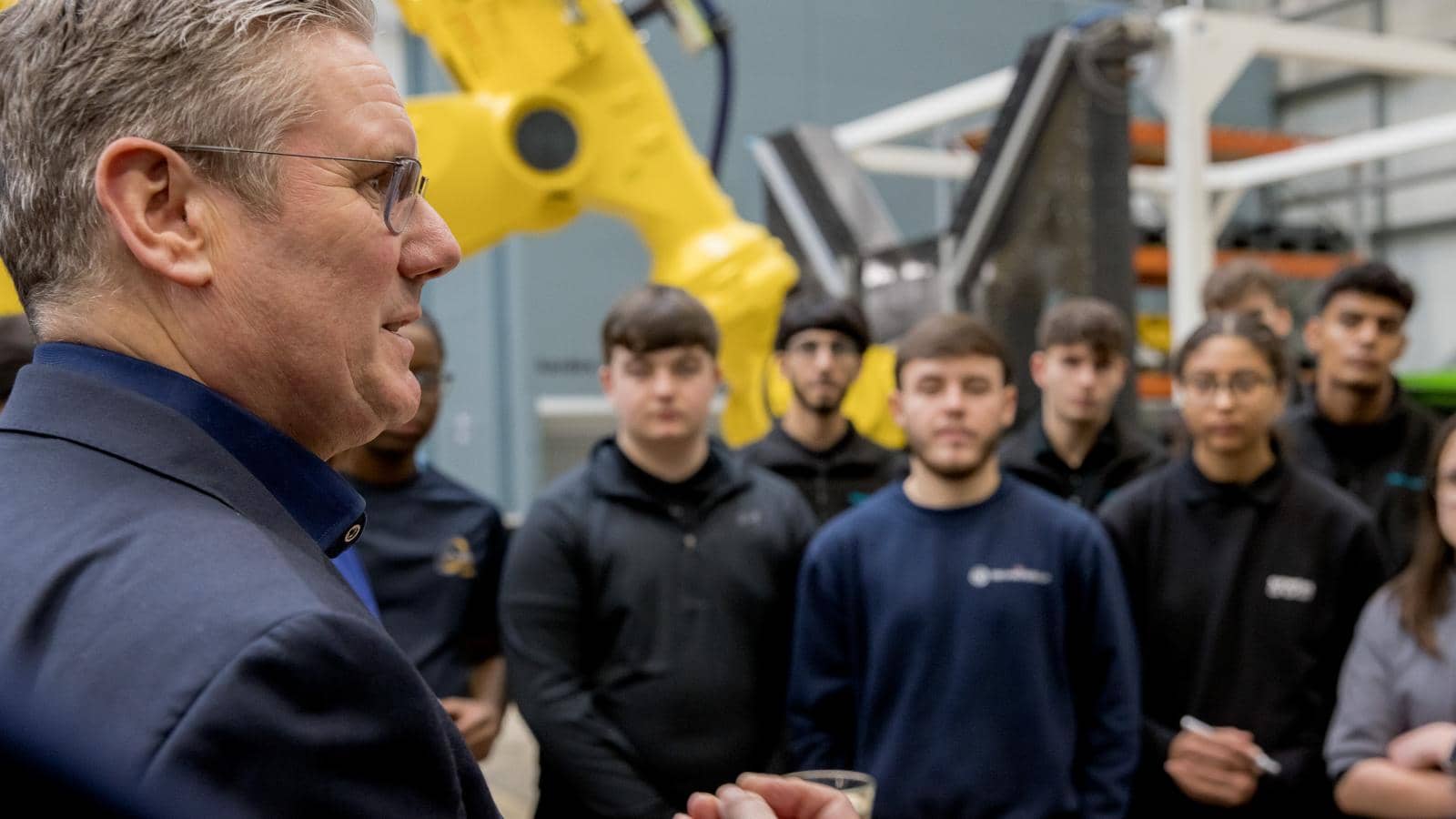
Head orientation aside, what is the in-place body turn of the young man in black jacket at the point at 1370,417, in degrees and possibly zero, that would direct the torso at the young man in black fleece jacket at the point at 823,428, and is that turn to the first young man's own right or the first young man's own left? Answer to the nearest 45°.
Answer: approximately 90° to the first young man's own right

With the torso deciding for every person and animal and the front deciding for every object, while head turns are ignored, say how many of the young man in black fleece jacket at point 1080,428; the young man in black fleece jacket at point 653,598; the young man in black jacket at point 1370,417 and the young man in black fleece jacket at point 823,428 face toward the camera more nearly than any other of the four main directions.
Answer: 4

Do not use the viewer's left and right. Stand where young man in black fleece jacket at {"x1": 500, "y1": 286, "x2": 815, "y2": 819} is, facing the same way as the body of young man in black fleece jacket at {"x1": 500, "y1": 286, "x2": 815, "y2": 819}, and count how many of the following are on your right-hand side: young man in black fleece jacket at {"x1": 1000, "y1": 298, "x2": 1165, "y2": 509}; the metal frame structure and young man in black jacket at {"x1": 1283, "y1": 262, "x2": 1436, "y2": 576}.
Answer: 0

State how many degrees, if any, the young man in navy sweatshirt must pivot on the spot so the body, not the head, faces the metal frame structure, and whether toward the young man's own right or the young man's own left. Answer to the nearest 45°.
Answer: approximately 180°

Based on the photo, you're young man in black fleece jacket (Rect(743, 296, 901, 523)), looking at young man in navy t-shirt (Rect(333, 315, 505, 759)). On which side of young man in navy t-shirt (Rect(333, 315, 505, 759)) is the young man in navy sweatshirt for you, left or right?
left

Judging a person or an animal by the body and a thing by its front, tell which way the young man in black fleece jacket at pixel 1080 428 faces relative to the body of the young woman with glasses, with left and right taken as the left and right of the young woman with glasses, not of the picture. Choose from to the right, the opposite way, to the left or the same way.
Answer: the same way

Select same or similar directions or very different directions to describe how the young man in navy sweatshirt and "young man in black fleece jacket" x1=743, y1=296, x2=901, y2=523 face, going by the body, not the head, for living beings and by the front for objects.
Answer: same or similar directions

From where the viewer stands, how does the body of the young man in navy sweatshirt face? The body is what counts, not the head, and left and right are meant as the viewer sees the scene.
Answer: facing the viewer

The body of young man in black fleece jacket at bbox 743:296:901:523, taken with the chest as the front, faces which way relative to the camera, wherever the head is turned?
toward the camera

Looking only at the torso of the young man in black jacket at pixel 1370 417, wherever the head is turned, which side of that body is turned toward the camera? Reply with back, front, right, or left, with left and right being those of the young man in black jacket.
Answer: front

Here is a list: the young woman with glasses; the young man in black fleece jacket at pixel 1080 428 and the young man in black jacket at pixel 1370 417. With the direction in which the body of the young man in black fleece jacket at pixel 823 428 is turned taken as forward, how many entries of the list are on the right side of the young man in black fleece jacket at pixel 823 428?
0

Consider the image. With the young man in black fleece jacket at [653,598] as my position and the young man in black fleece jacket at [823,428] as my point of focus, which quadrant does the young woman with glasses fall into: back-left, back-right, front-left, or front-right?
front-right

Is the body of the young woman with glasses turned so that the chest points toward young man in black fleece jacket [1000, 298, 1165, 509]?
no

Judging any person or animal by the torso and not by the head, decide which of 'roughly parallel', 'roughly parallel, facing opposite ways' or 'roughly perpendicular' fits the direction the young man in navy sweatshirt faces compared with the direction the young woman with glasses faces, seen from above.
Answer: roughly parallel

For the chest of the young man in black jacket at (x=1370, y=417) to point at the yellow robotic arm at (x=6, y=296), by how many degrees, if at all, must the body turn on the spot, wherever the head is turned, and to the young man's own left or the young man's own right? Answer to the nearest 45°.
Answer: approximately 45° to the young man's own right

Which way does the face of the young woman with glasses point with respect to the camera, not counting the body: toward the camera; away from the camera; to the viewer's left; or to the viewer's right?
toward the camera

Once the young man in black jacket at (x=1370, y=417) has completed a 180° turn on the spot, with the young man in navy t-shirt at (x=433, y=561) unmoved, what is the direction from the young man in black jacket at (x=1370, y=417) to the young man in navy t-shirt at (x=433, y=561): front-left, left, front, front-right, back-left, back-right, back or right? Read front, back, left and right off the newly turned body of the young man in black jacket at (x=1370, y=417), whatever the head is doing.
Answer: back-left

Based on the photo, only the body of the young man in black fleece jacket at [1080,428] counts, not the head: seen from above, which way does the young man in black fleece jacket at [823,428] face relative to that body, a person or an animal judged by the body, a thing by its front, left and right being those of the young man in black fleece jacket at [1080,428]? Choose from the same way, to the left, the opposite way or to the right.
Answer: the same way

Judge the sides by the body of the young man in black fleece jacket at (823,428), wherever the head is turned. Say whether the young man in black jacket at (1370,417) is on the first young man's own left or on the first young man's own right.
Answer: on the first young man's own left
